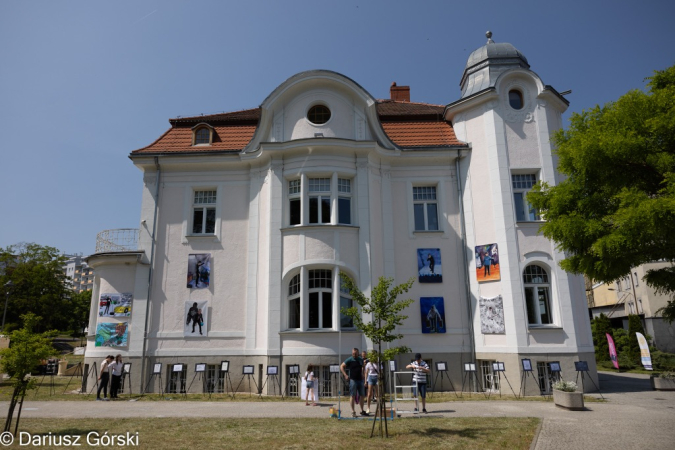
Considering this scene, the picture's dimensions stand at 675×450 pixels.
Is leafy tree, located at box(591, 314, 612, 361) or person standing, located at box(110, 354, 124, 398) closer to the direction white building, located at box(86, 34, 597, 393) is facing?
the person standing

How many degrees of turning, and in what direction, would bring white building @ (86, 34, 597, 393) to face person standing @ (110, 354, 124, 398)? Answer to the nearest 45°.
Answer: approximately 90° to its right

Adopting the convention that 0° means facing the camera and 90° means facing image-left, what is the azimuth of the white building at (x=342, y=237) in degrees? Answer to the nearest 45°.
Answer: approximately 0°

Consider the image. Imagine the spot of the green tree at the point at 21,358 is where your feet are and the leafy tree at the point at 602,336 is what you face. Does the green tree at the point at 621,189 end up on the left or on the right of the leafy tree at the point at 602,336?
right

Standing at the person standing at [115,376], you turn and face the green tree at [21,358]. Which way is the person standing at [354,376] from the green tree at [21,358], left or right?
left

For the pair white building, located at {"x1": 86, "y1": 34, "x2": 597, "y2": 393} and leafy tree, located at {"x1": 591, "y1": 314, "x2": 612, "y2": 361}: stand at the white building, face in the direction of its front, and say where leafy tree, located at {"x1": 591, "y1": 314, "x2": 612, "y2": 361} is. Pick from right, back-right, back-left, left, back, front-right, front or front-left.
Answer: back-left

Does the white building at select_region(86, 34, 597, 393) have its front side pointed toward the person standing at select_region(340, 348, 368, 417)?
yes
